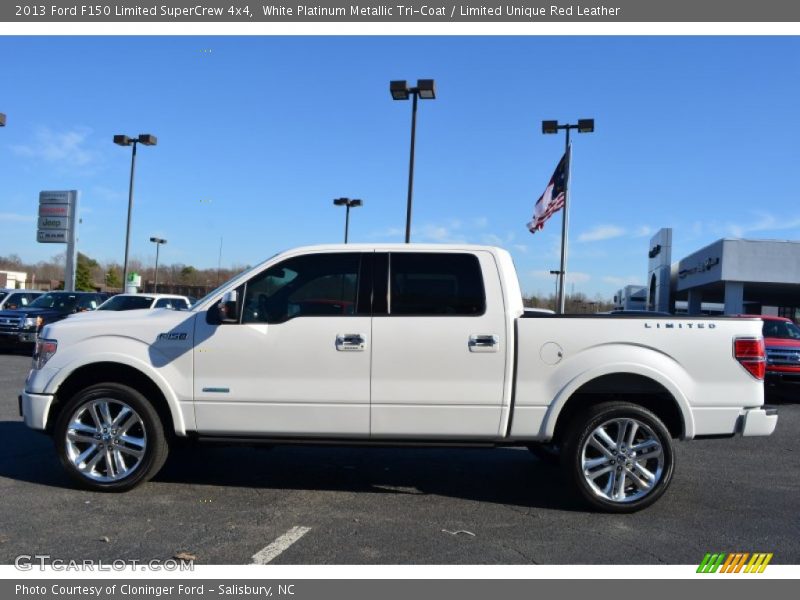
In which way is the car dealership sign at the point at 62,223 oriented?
toward the camera

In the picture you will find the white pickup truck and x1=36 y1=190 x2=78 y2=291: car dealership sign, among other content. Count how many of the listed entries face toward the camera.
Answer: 1

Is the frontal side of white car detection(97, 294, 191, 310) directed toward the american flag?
no

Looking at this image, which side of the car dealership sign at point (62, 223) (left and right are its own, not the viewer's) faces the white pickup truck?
front

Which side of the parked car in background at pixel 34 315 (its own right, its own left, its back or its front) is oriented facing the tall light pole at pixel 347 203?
back

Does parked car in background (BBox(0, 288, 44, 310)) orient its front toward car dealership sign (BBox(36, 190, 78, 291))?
no

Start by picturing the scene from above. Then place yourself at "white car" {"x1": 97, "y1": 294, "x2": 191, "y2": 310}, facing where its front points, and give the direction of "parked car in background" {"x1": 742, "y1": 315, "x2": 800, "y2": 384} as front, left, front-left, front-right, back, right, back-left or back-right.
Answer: left

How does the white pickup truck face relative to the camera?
to the viewer's left

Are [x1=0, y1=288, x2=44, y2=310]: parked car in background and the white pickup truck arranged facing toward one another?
no

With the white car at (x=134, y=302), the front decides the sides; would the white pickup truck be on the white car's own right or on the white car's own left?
on the white car's own left

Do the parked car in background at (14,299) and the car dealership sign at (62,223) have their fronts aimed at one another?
no

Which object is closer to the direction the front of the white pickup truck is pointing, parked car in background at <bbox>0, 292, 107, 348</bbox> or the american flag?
the parked car in background

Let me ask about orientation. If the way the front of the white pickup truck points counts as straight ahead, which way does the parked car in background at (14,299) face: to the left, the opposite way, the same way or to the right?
to the left

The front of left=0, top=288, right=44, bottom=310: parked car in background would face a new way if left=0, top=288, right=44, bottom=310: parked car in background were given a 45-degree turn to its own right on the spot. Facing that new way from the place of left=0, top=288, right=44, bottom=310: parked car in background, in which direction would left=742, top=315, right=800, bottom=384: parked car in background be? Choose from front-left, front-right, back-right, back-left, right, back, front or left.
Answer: back-left

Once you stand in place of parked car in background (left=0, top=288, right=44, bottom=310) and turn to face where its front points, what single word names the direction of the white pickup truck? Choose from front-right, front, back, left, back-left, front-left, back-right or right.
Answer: front-left

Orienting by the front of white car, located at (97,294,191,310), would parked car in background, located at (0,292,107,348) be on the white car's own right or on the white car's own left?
on the white car's own right

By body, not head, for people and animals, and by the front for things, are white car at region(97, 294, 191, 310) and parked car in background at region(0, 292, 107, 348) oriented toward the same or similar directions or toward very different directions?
same or similar directions

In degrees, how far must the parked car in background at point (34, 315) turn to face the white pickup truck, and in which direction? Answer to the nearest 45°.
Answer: approximately 45° to its left
